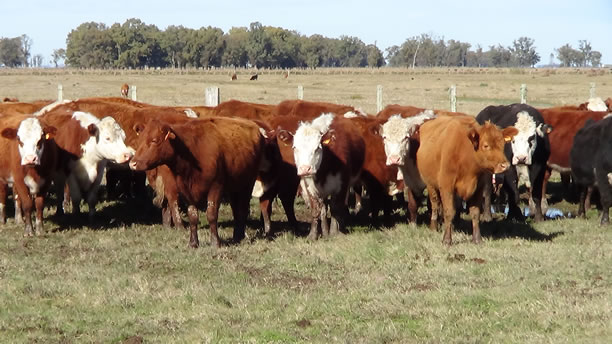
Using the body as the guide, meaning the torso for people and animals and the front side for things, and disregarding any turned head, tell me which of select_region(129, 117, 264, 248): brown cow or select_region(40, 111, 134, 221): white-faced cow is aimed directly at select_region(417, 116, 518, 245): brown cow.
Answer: the white-faced cow

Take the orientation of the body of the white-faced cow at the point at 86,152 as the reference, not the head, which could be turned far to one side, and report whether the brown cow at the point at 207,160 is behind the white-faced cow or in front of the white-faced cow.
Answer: in front

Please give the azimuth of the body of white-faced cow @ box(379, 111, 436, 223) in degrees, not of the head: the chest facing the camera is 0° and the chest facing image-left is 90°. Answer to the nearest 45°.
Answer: approximately 45°

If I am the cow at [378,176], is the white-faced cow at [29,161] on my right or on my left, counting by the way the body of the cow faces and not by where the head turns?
on my right

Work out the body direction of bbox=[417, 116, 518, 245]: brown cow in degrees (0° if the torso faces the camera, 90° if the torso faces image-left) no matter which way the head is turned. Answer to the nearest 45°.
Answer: approximately 315°

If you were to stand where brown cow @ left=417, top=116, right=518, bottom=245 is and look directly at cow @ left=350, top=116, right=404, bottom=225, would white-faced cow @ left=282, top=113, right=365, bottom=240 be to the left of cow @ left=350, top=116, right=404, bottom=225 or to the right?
left

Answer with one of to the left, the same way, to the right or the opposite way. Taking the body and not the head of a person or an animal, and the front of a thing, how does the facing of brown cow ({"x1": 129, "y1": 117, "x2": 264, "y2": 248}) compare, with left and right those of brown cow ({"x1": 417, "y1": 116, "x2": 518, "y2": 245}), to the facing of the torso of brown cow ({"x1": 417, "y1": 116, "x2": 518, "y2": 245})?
to the right

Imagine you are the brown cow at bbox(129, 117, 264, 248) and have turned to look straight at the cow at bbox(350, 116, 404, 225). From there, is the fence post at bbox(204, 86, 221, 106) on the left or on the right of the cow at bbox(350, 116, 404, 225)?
left

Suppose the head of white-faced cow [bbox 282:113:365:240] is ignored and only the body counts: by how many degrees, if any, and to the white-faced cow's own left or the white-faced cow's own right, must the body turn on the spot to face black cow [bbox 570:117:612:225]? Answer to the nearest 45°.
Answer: approximately 135° to the white-faced cow's own left

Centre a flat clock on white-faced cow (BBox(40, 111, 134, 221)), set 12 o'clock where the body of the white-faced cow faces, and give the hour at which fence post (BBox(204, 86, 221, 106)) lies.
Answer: The fence post is roughly at 8 o'clock from the white-faced cow.

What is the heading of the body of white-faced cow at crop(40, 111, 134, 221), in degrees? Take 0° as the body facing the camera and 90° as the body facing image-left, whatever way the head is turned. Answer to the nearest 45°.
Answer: approximately 315°
